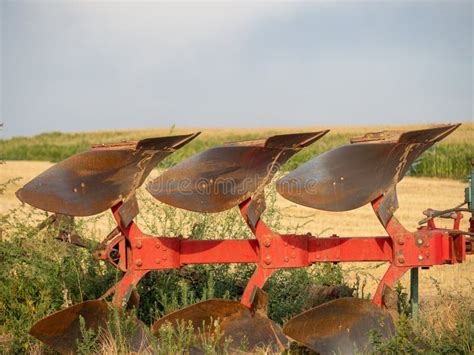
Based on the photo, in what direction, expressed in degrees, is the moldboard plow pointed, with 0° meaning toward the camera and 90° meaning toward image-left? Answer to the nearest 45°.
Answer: approximately 270°
